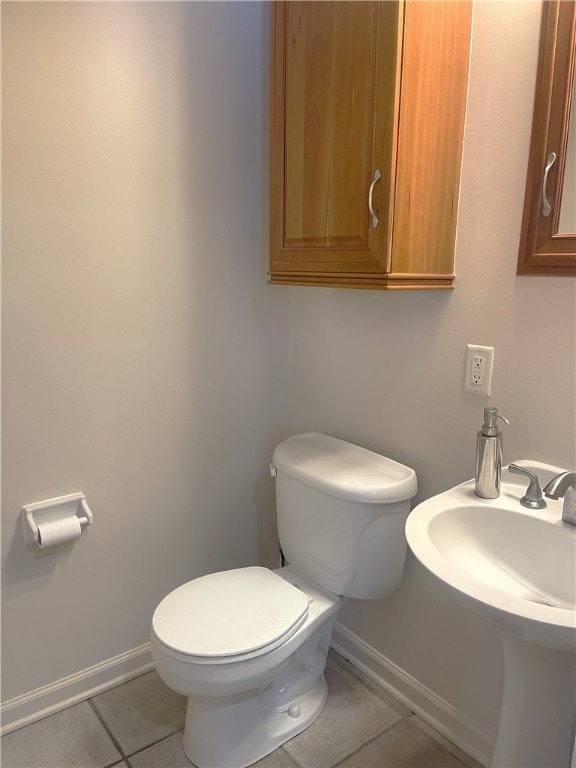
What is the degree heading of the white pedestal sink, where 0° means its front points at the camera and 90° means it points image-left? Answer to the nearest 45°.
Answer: approximately 45°

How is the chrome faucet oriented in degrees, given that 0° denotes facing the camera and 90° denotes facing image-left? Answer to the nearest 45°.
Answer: approximately 45°

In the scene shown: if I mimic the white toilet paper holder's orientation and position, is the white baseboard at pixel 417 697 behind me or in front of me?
in front

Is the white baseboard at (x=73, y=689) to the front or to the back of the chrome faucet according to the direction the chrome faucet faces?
to the front

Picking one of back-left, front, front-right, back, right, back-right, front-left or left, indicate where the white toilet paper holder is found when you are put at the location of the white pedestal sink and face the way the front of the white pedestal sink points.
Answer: front-right

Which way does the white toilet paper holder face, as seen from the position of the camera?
facing the viewer and to the right of the viewer

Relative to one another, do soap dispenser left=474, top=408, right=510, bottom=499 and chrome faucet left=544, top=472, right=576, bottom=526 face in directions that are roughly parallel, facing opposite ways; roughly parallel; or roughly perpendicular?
roughly perpendicular
